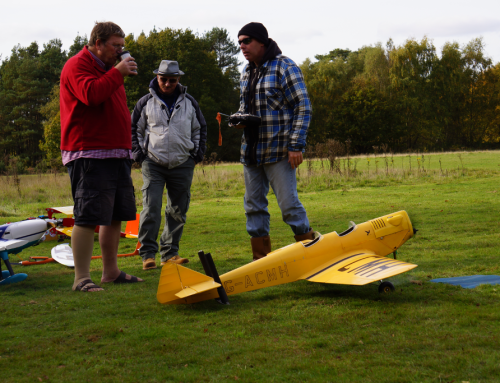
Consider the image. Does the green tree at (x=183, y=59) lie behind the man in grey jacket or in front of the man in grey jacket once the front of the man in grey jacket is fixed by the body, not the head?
behind

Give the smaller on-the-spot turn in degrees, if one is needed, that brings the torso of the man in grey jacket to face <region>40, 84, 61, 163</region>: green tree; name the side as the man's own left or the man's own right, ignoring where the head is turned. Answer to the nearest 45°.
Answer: approximately 180°

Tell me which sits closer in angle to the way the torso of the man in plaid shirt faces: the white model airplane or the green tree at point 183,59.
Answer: the white model airplane

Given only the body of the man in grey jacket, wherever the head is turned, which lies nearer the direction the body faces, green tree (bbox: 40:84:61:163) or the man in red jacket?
the man in red jacket

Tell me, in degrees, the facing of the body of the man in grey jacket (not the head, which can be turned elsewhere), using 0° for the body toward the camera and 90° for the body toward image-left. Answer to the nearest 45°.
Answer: approximately 0°

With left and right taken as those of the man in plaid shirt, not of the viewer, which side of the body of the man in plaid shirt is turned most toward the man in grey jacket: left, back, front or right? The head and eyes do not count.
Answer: right
